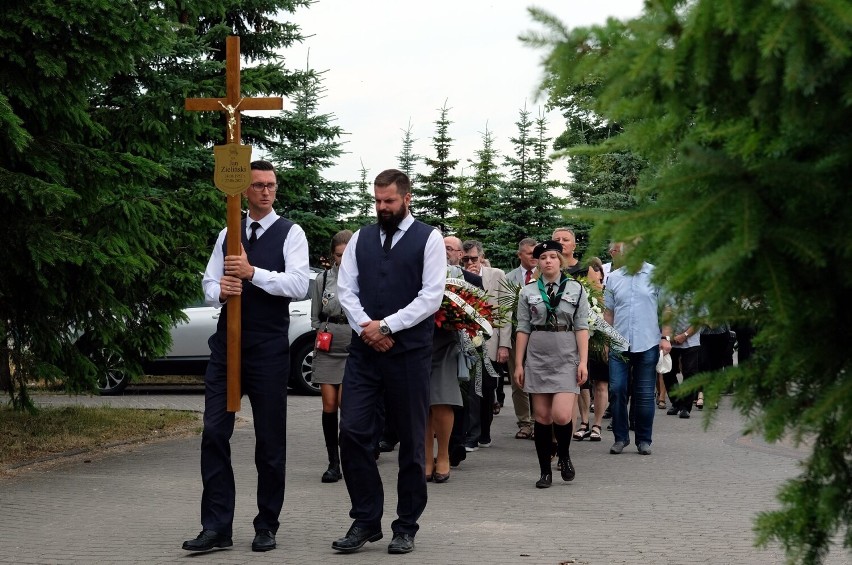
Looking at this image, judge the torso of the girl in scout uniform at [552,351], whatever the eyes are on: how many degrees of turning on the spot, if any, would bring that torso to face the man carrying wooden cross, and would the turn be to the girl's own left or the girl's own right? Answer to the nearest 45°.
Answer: approximately 45° to the girl's own right

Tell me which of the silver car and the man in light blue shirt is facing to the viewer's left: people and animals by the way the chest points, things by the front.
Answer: the silver car

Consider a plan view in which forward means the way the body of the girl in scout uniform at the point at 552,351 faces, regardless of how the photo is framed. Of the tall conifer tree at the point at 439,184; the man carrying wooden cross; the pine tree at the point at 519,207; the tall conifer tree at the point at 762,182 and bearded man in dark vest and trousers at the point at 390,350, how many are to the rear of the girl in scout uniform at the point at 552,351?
2

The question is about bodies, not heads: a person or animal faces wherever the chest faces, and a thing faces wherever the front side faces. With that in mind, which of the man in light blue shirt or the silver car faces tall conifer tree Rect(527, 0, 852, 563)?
the man in light blue shirt

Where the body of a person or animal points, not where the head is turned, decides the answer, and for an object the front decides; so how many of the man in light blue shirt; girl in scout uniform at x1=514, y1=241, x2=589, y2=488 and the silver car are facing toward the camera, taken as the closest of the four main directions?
2

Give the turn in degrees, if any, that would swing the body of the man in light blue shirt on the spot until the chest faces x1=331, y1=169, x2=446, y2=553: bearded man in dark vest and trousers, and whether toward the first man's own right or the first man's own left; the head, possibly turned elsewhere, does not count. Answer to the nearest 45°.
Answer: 0° — they already face them

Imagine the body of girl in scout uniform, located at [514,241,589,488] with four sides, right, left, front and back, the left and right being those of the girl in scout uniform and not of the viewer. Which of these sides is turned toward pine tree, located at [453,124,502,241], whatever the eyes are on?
back

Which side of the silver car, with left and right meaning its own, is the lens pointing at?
left
